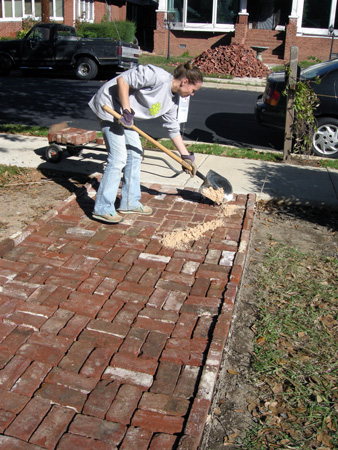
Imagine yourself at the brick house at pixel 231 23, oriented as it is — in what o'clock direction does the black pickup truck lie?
The black pickup truck is roughly at 1 o'clock from the brick house.

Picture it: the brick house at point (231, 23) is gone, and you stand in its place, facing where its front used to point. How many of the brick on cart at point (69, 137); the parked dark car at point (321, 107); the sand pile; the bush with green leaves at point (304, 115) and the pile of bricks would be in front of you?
5

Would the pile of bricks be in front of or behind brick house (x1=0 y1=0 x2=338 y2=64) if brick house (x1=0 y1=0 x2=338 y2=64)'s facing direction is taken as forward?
in front

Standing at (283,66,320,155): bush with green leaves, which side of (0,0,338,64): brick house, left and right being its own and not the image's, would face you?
front

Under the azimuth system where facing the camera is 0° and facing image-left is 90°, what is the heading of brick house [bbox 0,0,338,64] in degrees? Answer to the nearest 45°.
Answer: approximately 0°

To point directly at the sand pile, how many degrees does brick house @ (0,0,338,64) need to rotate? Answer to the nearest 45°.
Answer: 0° — it already faces it

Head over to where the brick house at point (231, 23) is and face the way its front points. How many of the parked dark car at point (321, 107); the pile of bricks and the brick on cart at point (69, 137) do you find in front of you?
3

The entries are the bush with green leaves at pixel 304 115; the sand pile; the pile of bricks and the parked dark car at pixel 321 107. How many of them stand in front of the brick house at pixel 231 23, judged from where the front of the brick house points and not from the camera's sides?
4

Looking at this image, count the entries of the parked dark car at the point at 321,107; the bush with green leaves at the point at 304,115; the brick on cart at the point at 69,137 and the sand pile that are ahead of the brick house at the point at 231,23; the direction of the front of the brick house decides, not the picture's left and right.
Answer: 4

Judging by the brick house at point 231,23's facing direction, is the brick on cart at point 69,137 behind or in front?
in front

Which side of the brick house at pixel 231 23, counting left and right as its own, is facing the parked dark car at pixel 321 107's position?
front
